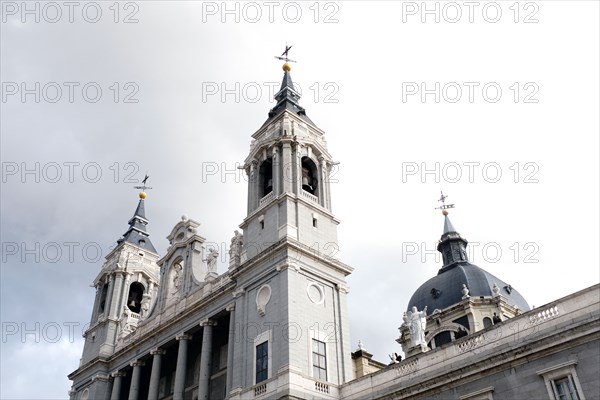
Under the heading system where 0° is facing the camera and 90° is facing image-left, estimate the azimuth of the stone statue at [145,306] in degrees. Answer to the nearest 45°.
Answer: approximately 45°

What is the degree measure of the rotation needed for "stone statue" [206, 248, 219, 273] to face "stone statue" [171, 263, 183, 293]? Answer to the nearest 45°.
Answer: approximately 90° to its right

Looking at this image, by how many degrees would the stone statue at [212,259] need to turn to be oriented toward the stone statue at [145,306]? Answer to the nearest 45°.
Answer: approximately 90° to its right

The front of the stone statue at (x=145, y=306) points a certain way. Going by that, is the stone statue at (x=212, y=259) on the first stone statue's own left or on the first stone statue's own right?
on the first stone statue's own left

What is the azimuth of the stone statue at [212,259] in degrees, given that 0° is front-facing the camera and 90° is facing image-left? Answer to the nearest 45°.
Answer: approximately 45°

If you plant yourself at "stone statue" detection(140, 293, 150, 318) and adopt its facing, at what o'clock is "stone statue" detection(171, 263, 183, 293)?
"stone statue" detection(171, 263, 183, 293) is roughly at 10 o'clock from "stone statue" detection(140, 293, 150, 318).
